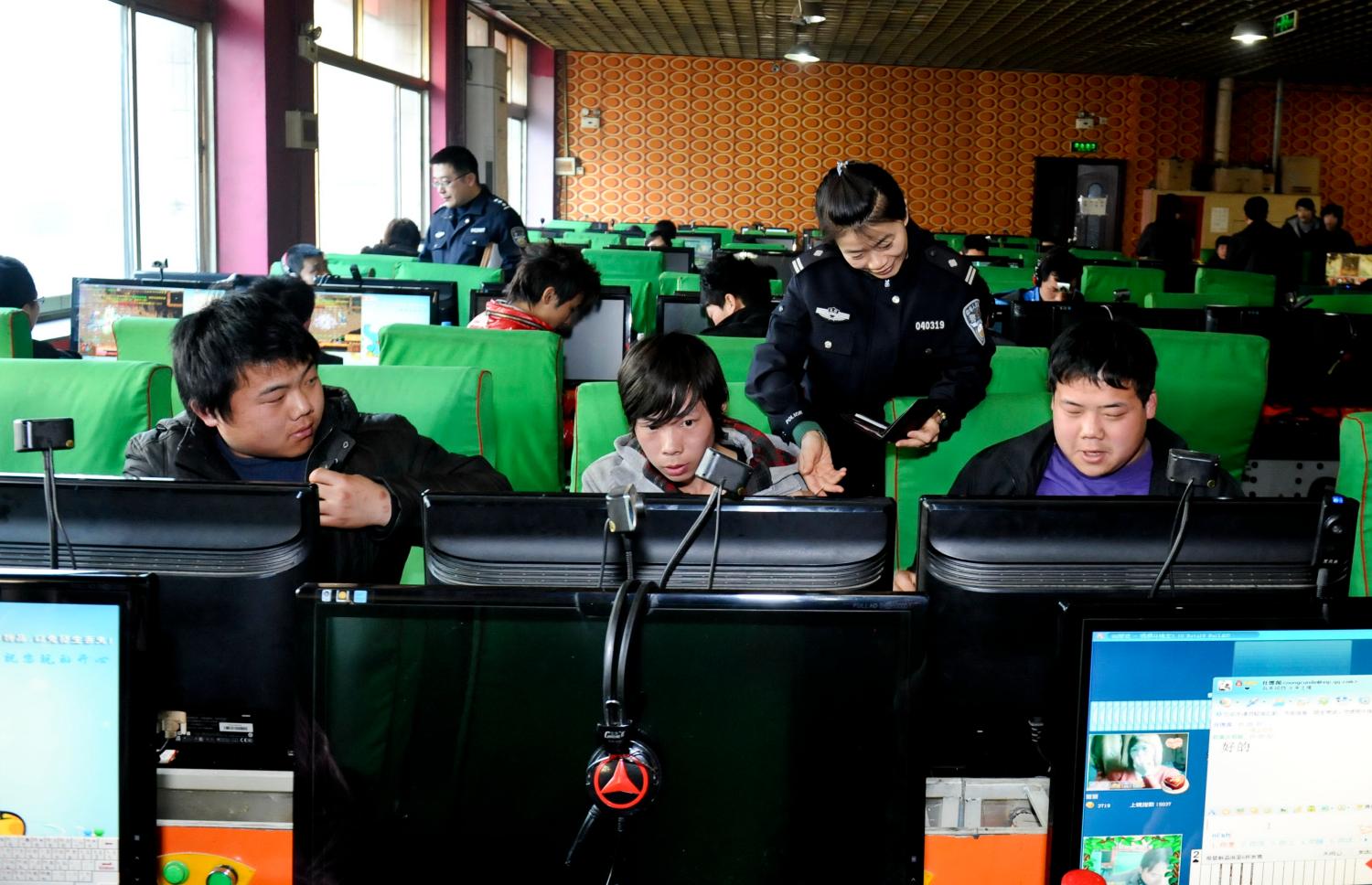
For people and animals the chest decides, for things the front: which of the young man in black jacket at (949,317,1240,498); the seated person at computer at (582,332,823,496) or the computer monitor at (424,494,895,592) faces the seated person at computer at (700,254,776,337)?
the computer monitor

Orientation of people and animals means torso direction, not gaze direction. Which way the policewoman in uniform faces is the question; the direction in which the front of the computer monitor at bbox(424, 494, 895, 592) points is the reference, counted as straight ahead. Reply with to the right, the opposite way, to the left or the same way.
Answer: the opposite way

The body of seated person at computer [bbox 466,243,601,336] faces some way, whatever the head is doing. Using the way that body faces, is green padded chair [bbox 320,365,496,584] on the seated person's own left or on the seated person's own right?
on the seated person's own right

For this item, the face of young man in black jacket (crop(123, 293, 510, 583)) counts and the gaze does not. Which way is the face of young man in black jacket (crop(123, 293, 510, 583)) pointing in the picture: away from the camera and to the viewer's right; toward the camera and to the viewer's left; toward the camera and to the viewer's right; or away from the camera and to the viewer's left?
toward the camera and to the viewer's right

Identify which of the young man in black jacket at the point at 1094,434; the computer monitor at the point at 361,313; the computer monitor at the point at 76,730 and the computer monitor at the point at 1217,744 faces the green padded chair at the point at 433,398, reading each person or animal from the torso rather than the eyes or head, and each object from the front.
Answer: the computer monitor at the point at 361,313

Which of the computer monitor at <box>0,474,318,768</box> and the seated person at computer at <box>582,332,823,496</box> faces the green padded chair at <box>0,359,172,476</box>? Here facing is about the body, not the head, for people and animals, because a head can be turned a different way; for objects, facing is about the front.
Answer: the computer monitor

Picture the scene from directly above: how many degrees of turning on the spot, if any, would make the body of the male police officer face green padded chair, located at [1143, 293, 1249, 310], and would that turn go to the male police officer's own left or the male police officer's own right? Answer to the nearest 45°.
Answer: approximately 90° to the male police officer's own left

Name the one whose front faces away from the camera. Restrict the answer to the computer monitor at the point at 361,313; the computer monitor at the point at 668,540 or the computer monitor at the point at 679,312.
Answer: the computer monitor at the point at 668,540
